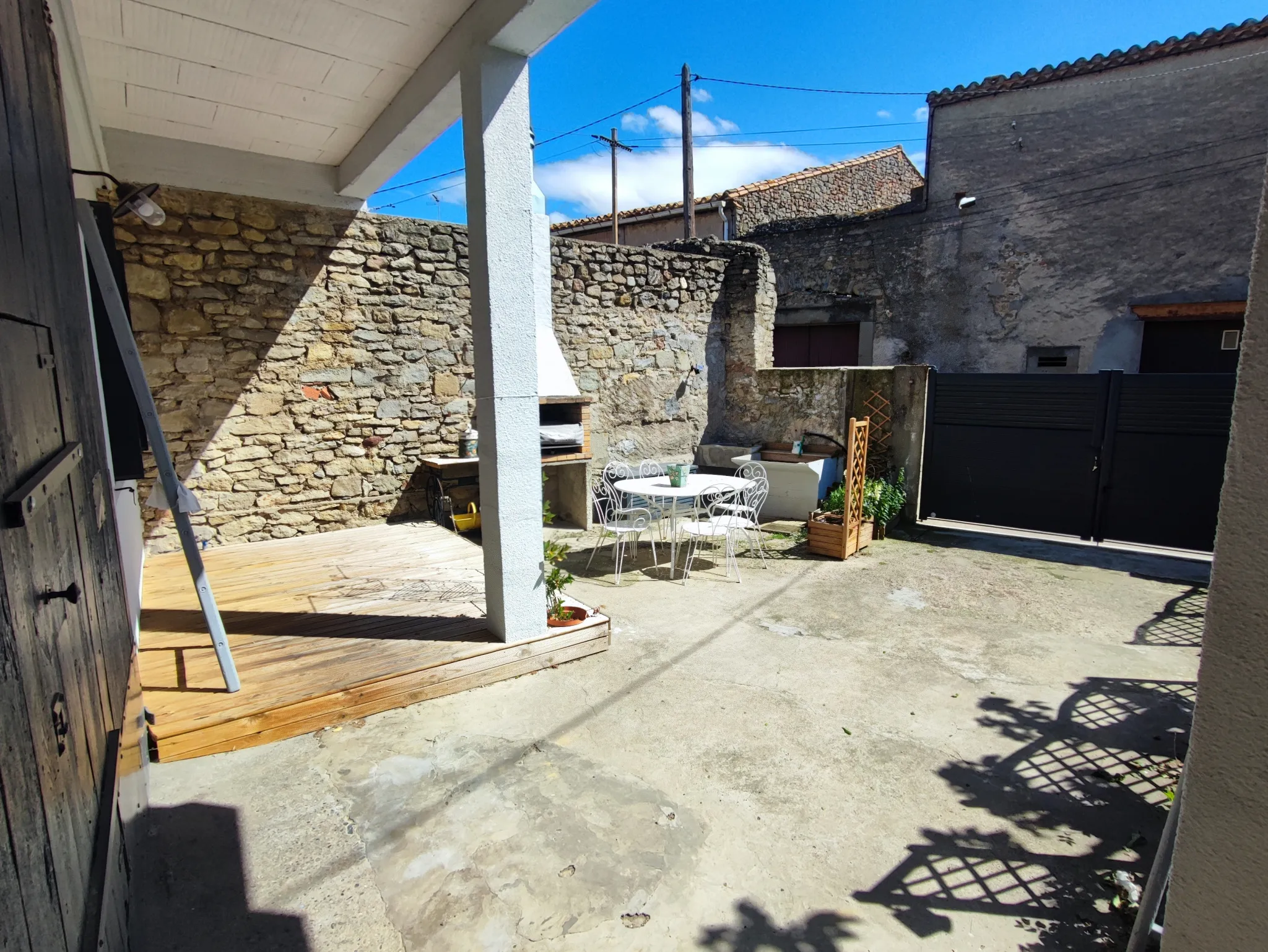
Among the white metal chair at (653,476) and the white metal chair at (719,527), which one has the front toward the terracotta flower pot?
the white metal chair at (653,476)

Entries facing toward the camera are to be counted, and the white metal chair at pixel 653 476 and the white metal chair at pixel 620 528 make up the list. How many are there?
1

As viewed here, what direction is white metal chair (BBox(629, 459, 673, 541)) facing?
toward the camera

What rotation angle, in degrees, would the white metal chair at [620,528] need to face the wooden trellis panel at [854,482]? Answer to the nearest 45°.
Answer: approximately 45° to its right

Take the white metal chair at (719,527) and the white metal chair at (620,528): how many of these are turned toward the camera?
0

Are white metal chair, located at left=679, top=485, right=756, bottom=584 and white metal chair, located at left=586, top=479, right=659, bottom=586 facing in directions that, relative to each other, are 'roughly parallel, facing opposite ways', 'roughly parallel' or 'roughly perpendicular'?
roughly perpendicular

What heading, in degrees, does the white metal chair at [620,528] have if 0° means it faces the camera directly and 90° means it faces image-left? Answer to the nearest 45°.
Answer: approximately 225°

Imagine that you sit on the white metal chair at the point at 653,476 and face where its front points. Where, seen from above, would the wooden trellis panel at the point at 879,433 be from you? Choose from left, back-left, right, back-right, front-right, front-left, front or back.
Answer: left

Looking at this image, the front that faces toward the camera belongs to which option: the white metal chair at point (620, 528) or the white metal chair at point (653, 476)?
the white metal chair at point (653, 476)

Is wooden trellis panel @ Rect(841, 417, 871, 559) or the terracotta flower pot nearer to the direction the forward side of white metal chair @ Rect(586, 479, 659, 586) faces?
the wooden trellis panel

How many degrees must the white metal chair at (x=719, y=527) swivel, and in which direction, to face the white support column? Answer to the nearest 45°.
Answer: approximately 90° to its left

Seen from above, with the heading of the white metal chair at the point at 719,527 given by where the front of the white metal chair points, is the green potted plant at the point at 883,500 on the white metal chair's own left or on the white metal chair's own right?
on the white metal chair's own right

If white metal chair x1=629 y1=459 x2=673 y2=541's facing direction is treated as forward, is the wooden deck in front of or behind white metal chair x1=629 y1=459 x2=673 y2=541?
in front

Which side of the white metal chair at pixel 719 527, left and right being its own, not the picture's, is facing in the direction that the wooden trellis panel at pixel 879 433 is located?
right

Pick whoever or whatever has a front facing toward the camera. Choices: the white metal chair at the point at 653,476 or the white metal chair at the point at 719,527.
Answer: the white metal chair at the point at 653,476

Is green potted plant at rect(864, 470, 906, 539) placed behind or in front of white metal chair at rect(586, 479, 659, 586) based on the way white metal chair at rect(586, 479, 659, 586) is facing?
in front

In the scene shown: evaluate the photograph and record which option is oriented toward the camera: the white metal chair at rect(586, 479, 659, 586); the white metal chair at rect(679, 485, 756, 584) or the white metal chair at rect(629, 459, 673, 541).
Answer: the white metal chair at rect(629, 459, 673, 541)

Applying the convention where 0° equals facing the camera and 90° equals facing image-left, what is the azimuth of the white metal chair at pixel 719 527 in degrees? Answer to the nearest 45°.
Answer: approximately 135°

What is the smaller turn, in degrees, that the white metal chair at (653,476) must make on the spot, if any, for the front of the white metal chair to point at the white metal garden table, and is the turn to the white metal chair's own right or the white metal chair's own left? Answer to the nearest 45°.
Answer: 0° — it already faces it
